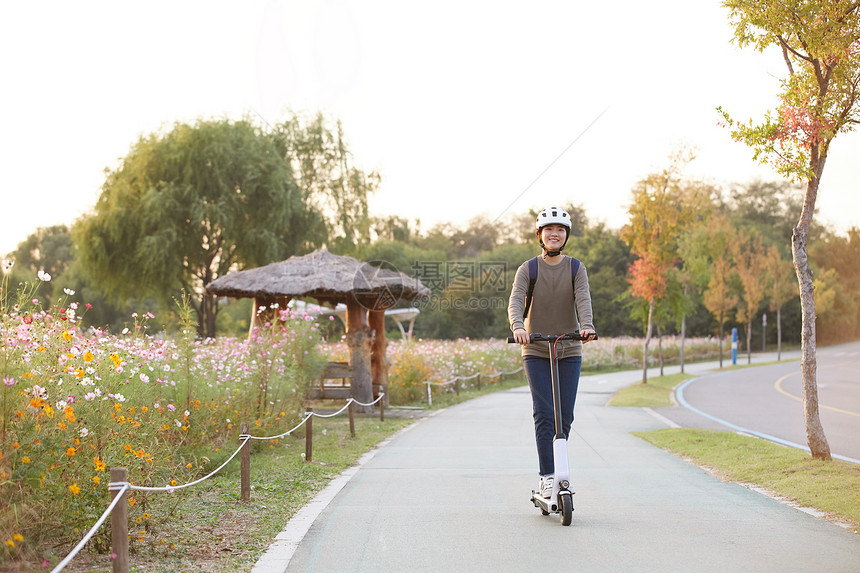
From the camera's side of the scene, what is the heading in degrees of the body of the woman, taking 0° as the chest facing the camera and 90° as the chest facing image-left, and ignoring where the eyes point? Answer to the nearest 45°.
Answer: approximately 0°

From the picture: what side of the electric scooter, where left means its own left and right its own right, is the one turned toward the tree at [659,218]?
back

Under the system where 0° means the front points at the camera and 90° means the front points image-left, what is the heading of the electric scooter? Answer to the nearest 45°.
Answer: approximately 0°

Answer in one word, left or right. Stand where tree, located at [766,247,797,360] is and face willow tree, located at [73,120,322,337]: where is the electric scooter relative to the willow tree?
left
